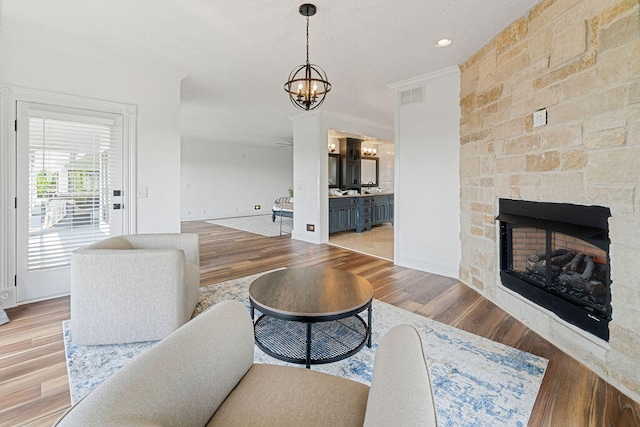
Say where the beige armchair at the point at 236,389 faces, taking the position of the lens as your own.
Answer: facing away from the viewer and to the right of the viewer

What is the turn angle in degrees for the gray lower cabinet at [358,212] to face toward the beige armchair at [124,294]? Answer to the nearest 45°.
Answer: approximately 45° to its right

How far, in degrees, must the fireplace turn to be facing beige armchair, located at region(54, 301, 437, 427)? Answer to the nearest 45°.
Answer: approximately 45° to its left

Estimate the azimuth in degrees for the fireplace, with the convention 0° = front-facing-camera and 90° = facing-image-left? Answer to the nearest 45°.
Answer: approximately 45°

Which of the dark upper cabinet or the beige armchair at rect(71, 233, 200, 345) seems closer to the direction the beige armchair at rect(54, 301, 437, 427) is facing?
the dark upper cabinet

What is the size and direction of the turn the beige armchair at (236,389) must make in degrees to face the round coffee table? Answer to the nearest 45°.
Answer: approximately 45° to its left

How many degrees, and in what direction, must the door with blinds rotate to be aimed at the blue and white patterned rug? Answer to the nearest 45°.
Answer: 0° — it already faces it

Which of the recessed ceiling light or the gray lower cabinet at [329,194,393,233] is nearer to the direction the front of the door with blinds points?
the recessed ceiling light
